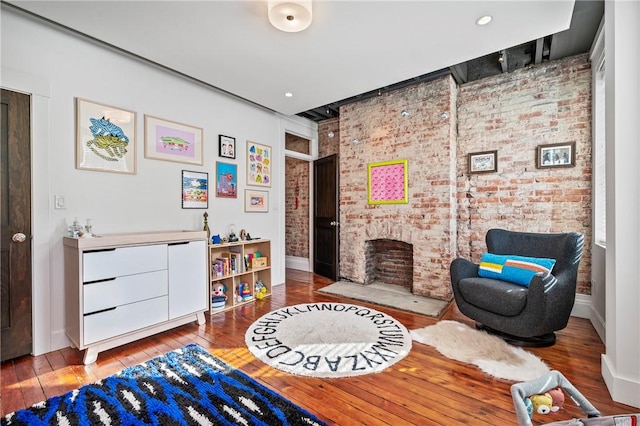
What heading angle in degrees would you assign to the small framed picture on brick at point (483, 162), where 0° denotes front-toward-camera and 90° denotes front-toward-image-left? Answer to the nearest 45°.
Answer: approximately 0°

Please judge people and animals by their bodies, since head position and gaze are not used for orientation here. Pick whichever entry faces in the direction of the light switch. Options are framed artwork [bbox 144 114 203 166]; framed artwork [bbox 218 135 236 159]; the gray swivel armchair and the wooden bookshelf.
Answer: the gray swivel armchair

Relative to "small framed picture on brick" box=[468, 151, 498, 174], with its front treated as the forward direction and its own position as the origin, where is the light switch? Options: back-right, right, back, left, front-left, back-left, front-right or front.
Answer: front-right

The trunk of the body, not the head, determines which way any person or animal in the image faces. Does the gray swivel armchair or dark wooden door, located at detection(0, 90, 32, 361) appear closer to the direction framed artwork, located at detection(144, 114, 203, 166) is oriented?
the gray swivel armchair

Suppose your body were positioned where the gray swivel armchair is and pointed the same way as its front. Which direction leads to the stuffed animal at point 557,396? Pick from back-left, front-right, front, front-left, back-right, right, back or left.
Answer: front-left

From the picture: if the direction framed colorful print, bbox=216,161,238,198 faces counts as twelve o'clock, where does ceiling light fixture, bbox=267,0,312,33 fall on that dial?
The ceiling light fixture is roughly at 1 o'clock from the framed colorful print.

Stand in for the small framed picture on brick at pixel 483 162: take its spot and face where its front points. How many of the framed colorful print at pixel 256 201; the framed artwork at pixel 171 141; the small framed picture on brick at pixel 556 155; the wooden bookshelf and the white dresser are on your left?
1

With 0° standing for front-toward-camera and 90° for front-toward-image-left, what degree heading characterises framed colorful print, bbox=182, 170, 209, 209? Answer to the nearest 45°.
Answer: approximately 315°

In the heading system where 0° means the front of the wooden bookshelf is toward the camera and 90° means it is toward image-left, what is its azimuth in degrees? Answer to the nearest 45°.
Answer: approximately 315°

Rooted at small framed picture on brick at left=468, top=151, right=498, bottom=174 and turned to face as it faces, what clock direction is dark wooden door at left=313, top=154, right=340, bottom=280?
The dark wooden door is roughly at 3 o'clock from the small framed picture on brick.

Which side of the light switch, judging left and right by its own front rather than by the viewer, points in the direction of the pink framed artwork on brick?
left
